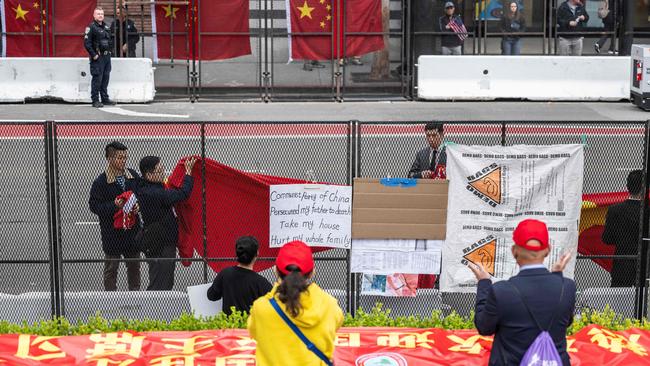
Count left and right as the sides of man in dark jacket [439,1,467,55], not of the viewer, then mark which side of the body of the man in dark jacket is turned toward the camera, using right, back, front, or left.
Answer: front

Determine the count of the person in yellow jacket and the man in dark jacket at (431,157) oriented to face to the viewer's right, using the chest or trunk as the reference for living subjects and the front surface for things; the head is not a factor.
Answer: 0

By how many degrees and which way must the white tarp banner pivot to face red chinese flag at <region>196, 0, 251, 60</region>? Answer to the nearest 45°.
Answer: approximately 135° to its right

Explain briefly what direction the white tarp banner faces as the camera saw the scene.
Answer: facing the viewer

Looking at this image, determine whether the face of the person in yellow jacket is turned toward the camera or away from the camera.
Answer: away from the camera

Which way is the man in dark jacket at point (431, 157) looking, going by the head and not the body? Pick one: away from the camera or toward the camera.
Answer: toward the camera

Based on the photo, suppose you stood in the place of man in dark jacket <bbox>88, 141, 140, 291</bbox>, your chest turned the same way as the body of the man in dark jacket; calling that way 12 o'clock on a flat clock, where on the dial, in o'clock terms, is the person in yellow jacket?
The person in yellow jacket is roughly at 1 o'clock from the man in dark jacket.

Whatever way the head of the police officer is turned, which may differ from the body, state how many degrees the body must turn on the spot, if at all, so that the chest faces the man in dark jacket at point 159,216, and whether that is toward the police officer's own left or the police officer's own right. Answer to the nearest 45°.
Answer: approximately 45° to the police officer's own right

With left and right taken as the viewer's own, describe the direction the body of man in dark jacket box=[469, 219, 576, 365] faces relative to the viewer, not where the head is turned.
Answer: facing away from the viewer

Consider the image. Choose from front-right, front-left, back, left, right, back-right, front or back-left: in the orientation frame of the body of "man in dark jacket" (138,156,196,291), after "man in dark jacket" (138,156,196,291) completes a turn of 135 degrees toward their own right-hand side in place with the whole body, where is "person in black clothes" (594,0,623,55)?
back

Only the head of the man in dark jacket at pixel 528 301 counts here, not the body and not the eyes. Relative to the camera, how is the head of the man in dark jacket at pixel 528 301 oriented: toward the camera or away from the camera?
away from the camera

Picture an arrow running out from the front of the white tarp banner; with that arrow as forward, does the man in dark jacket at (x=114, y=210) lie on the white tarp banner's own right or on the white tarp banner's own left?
on the white tarp banner's own right

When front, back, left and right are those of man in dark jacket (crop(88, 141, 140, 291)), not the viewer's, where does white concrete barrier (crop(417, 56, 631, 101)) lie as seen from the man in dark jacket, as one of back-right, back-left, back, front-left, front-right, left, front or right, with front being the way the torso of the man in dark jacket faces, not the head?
left

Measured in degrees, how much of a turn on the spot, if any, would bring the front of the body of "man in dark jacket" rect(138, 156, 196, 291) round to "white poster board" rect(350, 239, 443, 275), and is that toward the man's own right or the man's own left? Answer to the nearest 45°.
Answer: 0° — they already face it

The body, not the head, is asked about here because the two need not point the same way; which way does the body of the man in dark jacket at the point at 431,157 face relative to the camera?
toward the camera

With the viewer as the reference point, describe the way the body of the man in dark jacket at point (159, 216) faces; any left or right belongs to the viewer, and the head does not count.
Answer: facing to the right of the viewer

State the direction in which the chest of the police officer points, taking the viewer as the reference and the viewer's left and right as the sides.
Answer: facing the viewer and to the right of the viewer

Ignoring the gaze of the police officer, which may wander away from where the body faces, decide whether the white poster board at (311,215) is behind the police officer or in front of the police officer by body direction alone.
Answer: in front
